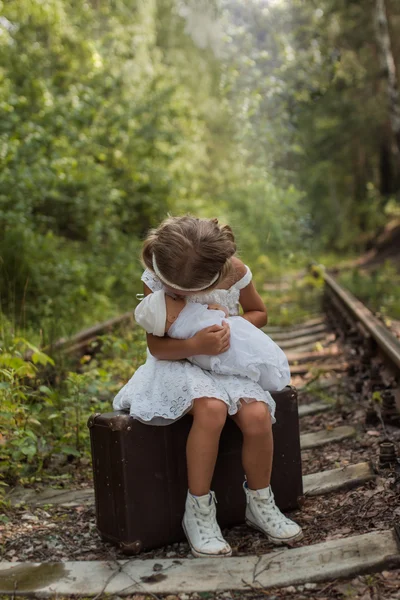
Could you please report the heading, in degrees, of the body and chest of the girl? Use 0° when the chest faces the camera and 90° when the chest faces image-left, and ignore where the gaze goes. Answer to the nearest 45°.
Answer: approximately 315°

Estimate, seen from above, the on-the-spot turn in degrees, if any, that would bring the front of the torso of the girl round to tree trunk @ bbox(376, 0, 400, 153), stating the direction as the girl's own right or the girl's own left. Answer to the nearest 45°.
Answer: approximately 135° to the girl's own left
